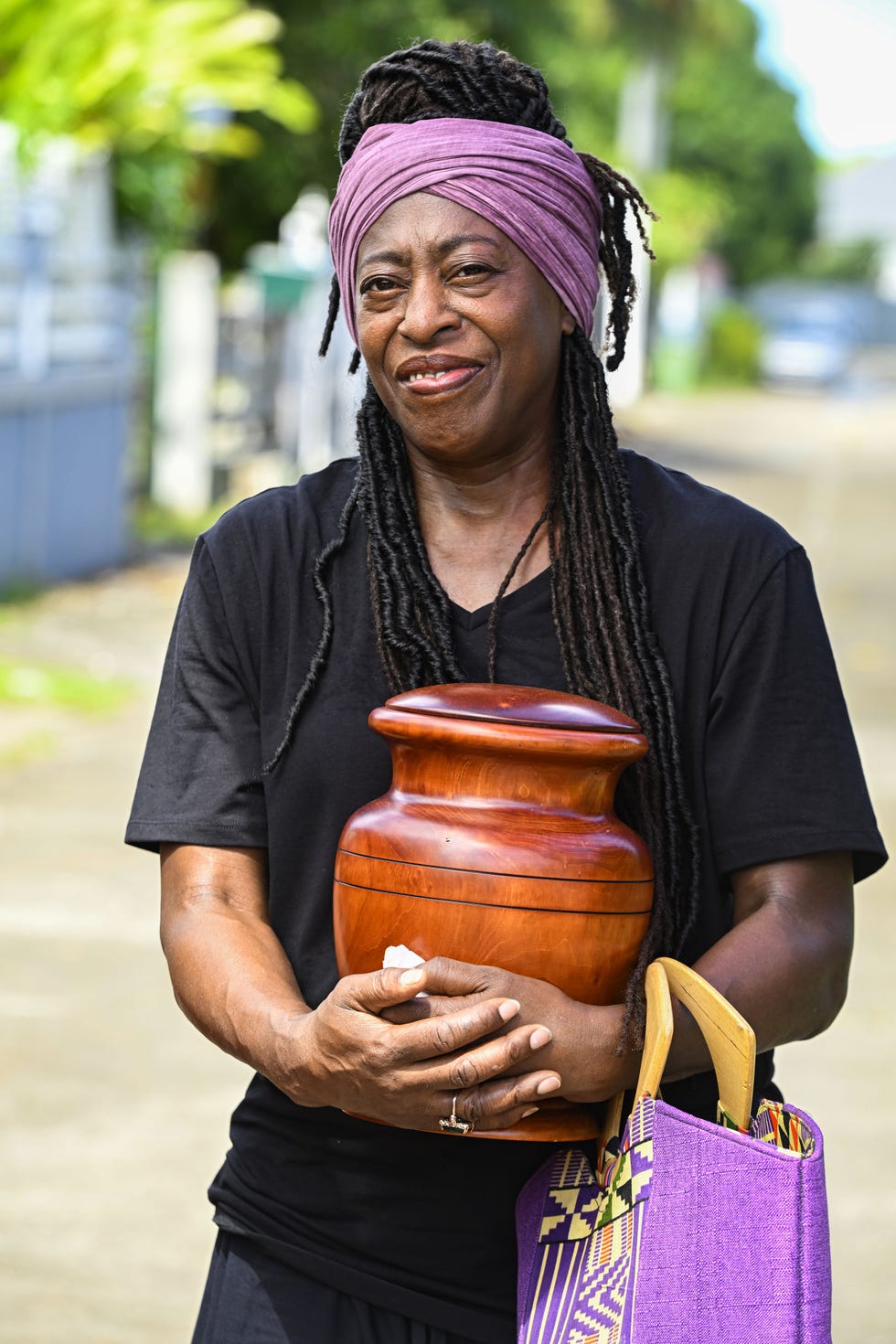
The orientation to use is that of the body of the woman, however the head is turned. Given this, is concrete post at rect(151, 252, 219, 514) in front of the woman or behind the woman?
behind

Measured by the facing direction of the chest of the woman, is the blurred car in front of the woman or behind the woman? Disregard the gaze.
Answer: behind

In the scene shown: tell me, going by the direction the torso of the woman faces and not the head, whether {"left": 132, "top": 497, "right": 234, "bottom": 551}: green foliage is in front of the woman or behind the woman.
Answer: behind

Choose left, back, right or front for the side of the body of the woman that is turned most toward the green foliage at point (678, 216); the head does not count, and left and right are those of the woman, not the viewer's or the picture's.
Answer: back

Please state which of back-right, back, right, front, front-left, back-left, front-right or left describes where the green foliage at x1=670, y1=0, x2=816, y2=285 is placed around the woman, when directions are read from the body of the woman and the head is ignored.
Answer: back

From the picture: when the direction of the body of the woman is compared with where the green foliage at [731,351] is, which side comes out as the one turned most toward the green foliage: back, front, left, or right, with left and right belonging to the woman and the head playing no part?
back

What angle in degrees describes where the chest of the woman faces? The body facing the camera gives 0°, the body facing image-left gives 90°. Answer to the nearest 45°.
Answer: approximately 0°
